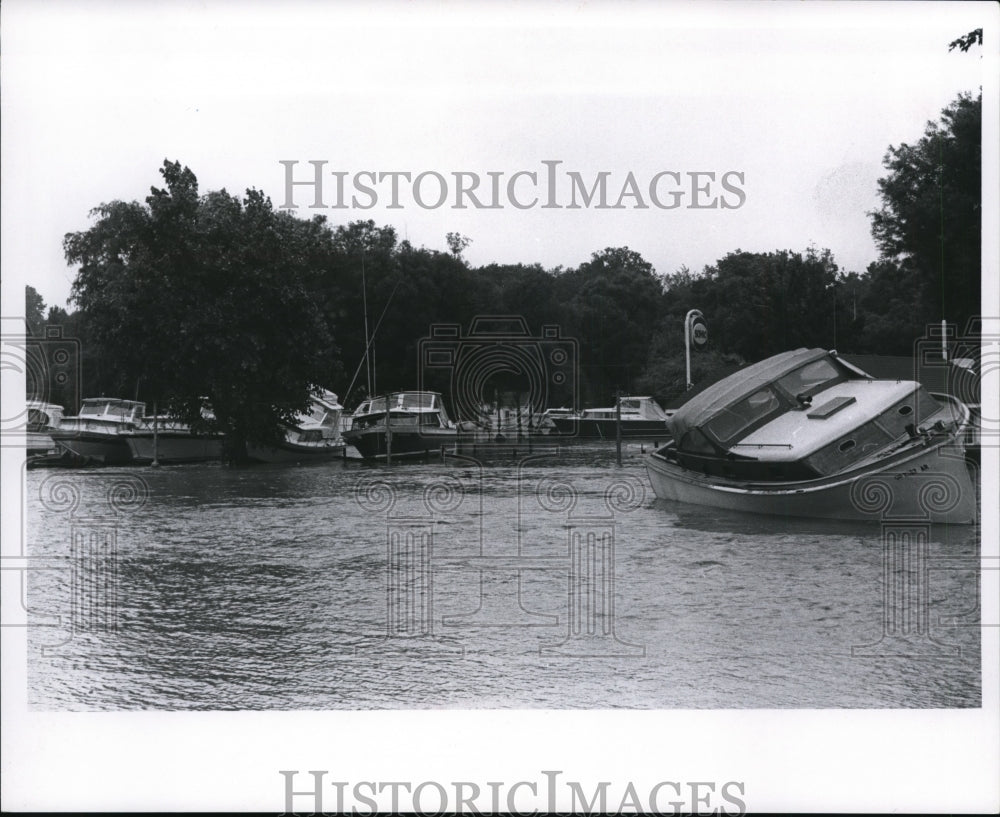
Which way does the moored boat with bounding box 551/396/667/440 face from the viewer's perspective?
to the viewer's left

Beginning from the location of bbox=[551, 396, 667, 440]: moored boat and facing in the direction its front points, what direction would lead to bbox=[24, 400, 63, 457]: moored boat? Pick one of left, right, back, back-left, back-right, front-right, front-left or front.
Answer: front-left

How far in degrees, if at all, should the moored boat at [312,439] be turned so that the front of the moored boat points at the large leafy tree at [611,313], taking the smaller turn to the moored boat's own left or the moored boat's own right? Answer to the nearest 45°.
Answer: approximately 135° to the moored boat's own right
